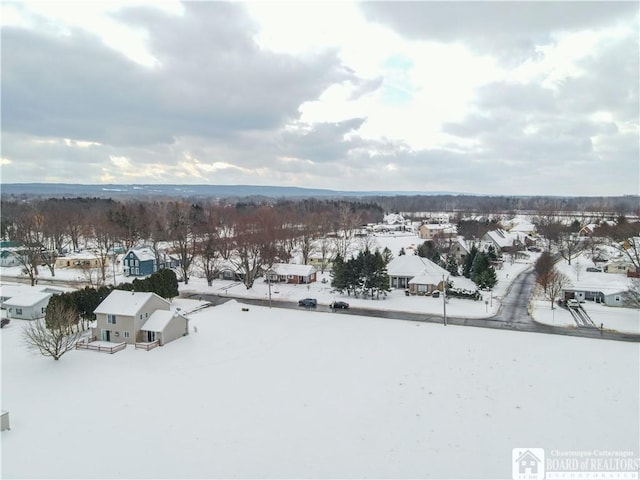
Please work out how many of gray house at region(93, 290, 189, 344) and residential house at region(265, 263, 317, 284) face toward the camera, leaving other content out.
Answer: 1

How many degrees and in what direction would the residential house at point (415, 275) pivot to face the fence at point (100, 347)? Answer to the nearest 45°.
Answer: approximately 45° to its right

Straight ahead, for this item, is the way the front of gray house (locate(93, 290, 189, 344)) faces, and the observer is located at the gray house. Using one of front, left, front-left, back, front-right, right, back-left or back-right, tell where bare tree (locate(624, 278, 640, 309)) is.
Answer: front-right

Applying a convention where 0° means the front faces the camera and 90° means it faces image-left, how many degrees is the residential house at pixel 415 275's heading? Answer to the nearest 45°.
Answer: approximately 0°

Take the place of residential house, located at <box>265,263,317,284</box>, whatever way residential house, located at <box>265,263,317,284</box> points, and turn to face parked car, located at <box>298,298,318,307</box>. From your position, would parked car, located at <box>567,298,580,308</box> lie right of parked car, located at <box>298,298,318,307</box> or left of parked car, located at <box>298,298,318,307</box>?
left

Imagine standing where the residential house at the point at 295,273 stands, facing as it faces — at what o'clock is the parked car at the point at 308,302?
The parked car is roughly at 12 o'clock from the residential house.

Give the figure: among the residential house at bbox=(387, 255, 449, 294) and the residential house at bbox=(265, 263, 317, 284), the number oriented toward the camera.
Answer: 2

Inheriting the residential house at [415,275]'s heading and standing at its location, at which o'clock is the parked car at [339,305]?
The parked car is roughly at 1 o'clock from the residential house.

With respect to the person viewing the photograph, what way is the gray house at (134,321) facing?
facing away from the viewer and to the right of the viewer

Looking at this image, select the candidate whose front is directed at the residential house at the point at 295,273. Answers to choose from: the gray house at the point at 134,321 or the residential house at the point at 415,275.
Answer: the gray house

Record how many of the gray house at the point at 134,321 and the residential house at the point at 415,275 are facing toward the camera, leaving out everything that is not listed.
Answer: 1

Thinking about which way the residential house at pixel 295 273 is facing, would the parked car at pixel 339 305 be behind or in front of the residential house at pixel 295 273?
in front
